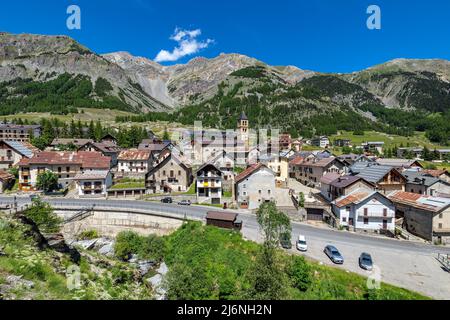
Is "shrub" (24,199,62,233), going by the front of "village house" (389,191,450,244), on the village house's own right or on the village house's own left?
on the village house's own right

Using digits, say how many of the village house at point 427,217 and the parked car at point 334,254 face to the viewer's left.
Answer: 0

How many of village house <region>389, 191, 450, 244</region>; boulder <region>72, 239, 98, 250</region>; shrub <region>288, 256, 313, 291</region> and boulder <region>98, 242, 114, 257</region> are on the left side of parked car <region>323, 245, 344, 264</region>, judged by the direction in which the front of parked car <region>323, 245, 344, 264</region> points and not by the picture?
1

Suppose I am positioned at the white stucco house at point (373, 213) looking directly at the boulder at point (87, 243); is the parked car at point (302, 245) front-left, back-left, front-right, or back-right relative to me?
front-left

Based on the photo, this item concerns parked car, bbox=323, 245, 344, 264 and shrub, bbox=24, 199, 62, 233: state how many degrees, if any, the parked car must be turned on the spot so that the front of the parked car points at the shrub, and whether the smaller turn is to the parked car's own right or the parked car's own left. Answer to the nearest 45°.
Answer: approximately 135° to the parked car's own right

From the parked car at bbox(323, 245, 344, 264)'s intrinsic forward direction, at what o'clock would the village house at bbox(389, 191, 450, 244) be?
The village house is roughly at 9 o'clock from the parked car.

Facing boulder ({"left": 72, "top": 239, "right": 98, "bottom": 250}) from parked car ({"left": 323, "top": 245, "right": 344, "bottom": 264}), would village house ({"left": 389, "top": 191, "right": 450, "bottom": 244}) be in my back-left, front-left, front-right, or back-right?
back-right

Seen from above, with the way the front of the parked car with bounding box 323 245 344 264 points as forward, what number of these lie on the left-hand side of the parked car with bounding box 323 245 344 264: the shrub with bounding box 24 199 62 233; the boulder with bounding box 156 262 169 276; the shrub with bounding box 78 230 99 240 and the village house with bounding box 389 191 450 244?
1
